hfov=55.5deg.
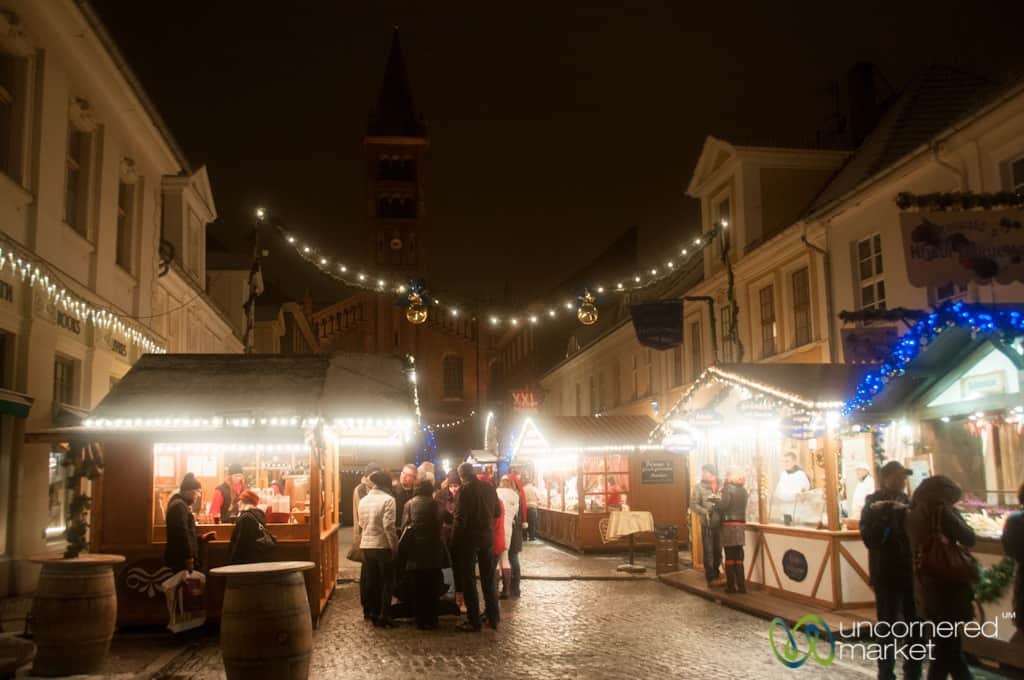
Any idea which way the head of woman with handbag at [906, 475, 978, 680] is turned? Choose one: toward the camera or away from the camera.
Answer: away from the camera

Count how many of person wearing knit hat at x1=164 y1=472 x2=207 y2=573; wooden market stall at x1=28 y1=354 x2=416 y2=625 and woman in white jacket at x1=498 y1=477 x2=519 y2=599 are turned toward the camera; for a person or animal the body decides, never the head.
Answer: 1

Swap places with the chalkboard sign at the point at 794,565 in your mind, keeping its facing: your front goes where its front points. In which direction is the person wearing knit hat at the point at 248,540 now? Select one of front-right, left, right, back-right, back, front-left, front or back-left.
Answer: front-right

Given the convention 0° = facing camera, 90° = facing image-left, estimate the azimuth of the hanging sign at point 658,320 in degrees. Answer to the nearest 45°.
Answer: approximately 0°

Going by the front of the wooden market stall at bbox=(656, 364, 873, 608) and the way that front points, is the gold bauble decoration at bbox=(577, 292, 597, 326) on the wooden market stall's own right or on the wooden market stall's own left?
on the wooden market stall's own right

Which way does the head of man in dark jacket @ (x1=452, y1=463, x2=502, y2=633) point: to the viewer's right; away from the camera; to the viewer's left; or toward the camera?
away from the camera

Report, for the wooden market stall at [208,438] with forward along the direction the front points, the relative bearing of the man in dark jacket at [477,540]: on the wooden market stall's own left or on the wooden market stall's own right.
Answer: on the wooden market stall's own left
